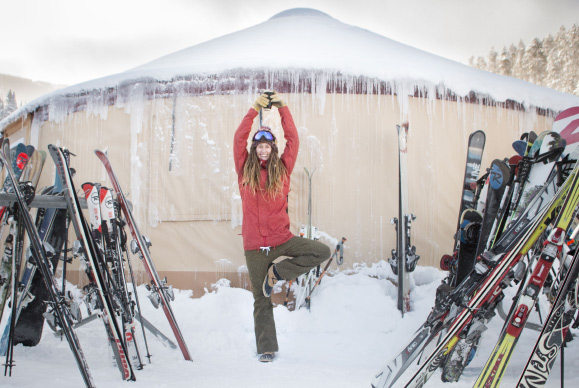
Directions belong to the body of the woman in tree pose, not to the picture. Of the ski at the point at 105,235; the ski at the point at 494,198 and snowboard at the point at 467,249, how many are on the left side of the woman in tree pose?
2

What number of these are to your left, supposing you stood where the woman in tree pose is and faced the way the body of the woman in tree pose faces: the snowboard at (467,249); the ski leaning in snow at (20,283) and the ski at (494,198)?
2

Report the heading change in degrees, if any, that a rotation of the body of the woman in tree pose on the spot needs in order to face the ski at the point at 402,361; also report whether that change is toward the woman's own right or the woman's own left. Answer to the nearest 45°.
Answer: approximately 45° to the woman's own left

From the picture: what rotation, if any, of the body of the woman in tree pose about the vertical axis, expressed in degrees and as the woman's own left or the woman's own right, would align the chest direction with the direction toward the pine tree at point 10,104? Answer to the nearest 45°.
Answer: approximately 135° to the woman's own right

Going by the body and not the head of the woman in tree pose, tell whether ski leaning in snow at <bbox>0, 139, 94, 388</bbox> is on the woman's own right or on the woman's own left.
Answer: on the woman's own right

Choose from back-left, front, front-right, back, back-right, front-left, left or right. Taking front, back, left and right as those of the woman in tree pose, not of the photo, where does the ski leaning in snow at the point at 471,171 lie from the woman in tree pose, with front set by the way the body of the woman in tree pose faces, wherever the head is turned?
back-left

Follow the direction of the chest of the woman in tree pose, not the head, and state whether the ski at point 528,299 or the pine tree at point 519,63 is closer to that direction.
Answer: the ski

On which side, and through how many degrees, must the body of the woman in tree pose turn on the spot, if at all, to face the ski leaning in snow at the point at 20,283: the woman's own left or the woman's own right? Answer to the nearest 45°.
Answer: approximately 90° to the woman's own right

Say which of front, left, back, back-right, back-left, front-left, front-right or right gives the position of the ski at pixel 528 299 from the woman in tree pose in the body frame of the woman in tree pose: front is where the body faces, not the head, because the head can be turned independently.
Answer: front-left

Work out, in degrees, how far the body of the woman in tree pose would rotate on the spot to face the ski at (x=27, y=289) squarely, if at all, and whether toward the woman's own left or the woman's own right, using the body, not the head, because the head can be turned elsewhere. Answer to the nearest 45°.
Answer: approximately 90° to the woman's own right

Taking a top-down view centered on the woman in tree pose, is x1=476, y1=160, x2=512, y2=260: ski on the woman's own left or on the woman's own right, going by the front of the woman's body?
on the woman's own left

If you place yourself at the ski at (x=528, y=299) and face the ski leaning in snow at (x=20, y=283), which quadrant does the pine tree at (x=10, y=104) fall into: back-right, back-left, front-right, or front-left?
front-right

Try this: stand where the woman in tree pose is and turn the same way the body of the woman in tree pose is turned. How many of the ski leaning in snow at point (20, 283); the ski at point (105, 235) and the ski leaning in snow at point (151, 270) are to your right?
3

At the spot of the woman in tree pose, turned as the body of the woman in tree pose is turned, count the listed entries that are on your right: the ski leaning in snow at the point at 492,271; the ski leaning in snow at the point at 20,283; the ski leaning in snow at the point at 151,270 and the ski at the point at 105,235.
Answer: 3

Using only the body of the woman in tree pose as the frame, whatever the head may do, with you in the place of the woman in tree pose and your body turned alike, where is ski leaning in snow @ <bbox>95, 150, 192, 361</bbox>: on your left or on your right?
on your right

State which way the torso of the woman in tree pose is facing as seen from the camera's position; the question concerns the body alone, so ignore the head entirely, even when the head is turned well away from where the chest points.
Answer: toward the camera
